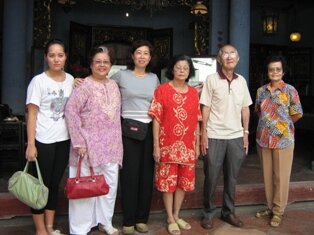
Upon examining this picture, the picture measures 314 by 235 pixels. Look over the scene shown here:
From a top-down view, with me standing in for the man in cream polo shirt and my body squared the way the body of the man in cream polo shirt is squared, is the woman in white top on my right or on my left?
on my right

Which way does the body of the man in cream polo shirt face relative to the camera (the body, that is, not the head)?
toward the camera
